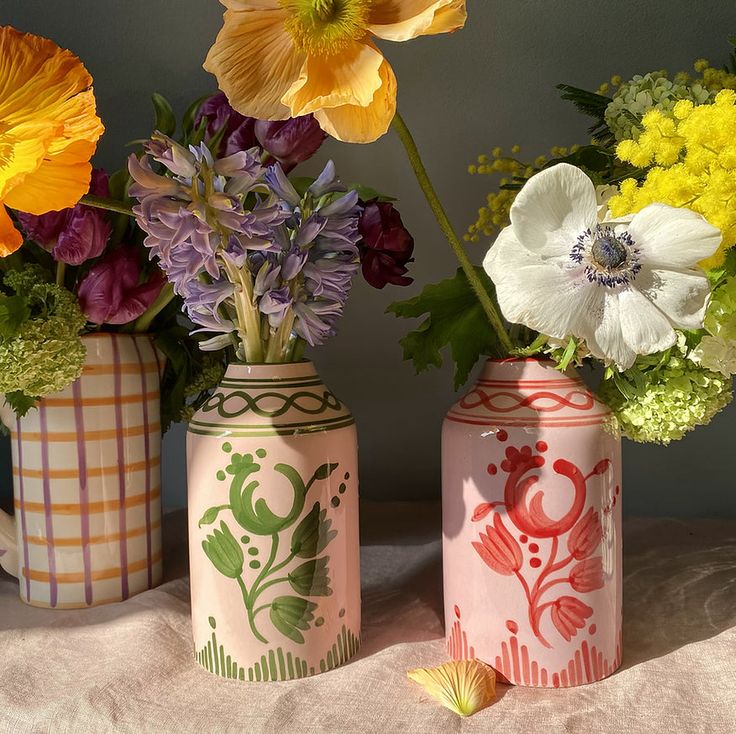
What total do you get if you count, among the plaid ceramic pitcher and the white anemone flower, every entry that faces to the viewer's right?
1

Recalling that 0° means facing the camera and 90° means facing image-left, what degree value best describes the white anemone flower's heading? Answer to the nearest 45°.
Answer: approximately 0°

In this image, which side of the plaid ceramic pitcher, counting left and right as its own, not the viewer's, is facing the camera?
right
